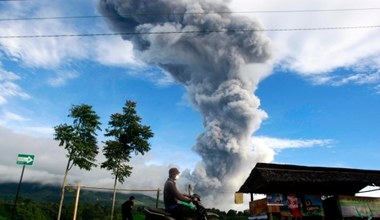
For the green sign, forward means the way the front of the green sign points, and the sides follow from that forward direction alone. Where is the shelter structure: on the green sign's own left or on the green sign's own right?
on the green sign's own left

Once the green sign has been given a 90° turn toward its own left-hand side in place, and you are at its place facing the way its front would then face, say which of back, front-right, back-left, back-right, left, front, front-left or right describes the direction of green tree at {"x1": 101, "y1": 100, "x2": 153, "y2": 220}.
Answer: front-left

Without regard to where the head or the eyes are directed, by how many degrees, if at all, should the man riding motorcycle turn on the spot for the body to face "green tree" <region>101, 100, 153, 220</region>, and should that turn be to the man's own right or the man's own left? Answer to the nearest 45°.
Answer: approximately 90° to the man's own left

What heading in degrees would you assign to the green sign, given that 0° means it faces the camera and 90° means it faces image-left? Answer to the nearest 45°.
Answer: approximately 0°

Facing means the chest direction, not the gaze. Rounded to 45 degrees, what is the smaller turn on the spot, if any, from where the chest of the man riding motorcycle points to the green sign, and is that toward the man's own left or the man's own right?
approximately 135° to the man's own left
